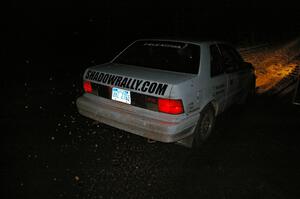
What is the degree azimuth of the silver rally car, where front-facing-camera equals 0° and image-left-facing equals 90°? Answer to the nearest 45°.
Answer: approximately 225°
